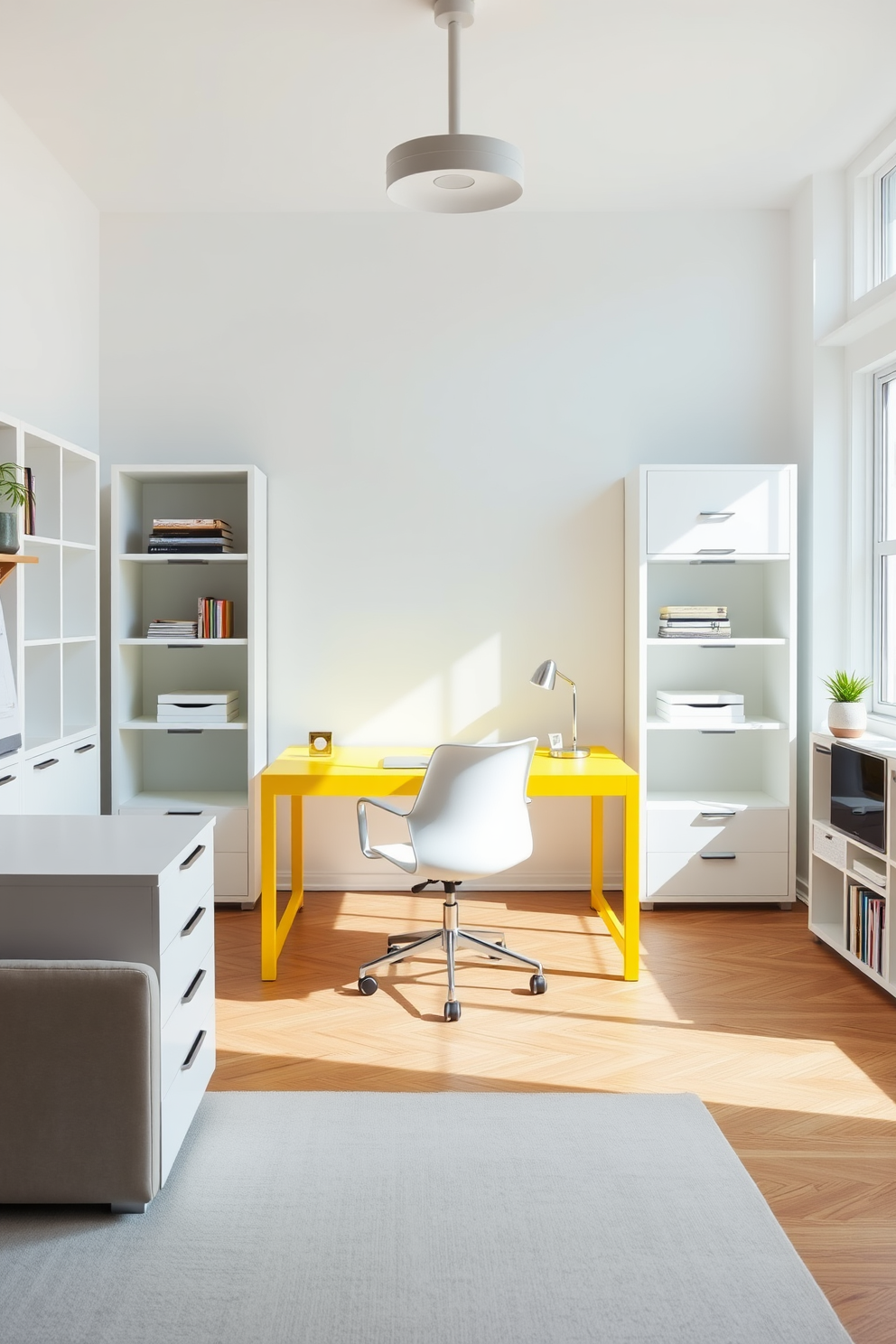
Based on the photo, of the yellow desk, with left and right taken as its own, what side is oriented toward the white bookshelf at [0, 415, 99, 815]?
right

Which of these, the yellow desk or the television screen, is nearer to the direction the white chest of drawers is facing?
the television screen

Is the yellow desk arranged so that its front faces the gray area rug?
yes

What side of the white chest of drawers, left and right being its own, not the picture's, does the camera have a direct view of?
right

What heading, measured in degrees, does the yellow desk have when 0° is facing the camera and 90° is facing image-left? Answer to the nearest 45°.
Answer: approximately 0°

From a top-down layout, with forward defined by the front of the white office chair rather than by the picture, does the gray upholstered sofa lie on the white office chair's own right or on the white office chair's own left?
on the white office chair's own left

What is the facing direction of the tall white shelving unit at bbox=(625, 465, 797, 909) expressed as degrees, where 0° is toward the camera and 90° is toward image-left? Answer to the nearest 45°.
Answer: approximately 0°

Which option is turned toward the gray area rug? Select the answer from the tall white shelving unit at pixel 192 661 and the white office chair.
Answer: the tall white shelving unit

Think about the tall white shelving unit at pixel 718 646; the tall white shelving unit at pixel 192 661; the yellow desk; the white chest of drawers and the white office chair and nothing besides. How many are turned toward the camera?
3

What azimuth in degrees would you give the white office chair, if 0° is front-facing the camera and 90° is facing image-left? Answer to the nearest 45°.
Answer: approximately 135°

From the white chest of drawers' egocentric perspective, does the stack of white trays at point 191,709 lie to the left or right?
on its left

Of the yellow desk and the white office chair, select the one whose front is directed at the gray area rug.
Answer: the yellow desk
